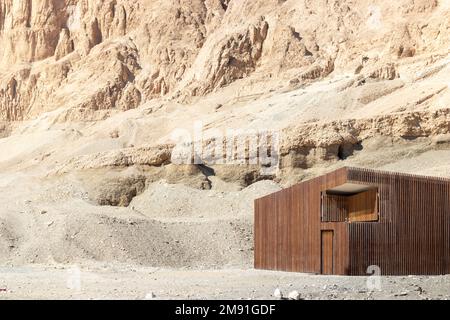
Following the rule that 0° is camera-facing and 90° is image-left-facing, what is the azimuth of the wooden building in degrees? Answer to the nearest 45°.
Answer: approximately 45°

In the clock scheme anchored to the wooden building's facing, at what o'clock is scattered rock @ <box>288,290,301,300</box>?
The scattered rock is roughly at 11 o'clock from the wooden building.

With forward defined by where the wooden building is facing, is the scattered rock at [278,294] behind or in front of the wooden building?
in front
